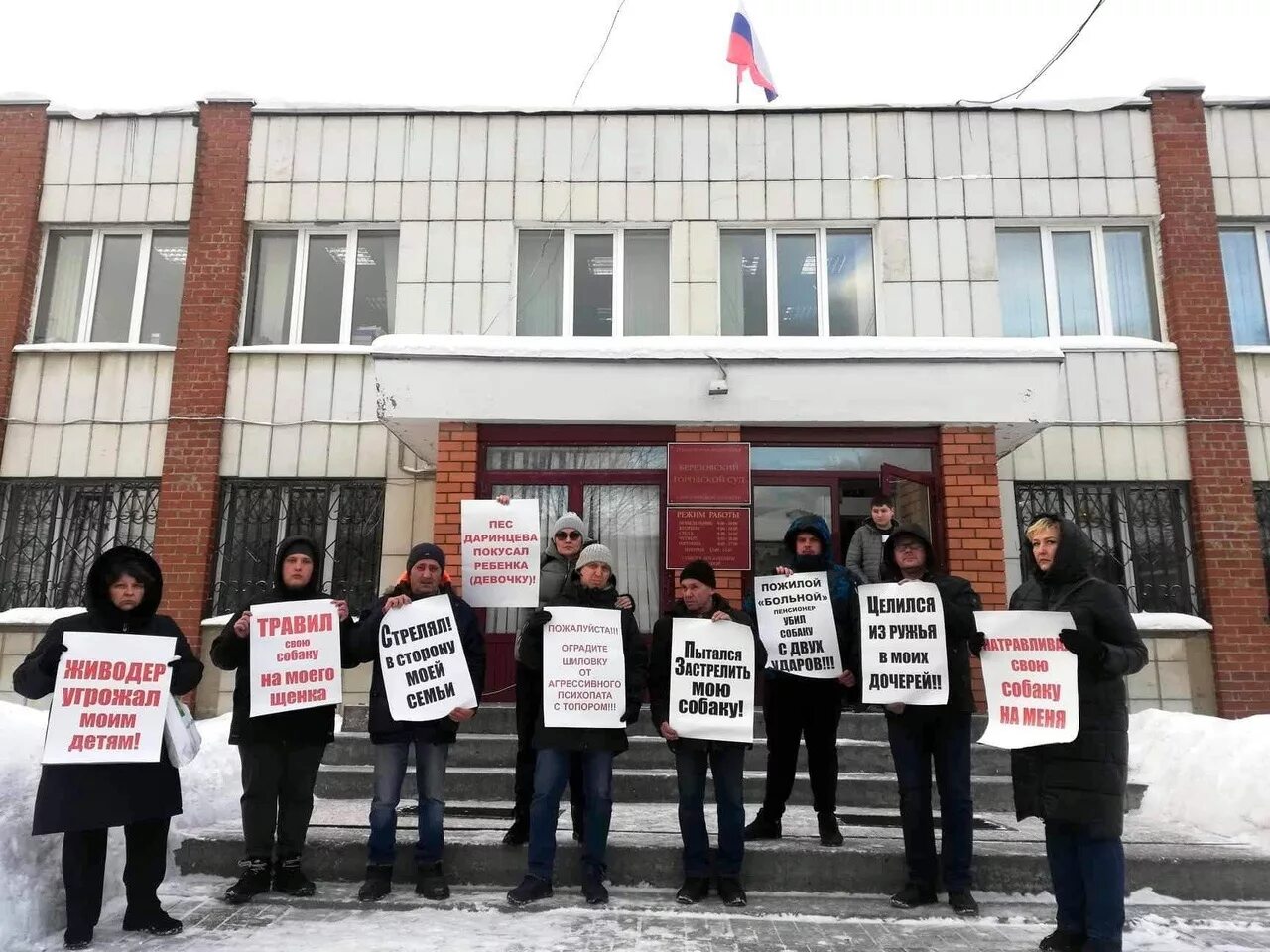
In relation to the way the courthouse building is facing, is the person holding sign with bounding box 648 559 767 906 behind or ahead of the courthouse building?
ahead

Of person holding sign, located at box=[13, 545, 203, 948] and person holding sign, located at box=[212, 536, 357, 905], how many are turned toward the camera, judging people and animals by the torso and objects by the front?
2

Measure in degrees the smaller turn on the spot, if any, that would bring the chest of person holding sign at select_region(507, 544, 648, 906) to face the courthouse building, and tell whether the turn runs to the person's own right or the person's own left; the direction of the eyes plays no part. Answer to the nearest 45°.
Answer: approximately 180°

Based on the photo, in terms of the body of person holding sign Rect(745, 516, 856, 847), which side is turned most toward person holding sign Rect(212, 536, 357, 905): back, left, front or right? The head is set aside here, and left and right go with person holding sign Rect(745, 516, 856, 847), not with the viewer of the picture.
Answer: right

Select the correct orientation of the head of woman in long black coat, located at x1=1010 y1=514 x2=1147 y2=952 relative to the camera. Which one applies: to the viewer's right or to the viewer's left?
to the viewer's left

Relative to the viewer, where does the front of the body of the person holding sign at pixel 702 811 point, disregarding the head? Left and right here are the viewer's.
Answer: facing the viewer

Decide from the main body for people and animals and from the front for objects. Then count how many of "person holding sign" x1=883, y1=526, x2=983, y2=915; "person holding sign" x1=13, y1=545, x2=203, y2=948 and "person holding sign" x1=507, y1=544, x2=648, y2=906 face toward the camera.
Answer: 3

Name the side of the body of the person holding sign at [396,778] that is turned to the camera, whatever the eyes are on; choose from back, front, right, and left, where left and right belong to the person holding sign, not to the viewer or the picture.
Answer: front

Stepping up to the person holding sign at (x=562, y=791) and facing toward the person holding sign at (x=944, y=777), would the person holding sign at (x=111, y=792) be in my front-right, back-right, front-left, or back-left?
back-right

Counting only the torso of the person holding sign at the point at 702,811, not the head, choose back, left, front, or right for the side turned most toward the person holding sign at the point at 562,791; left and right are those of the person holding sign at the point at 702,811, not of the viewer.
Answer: right
